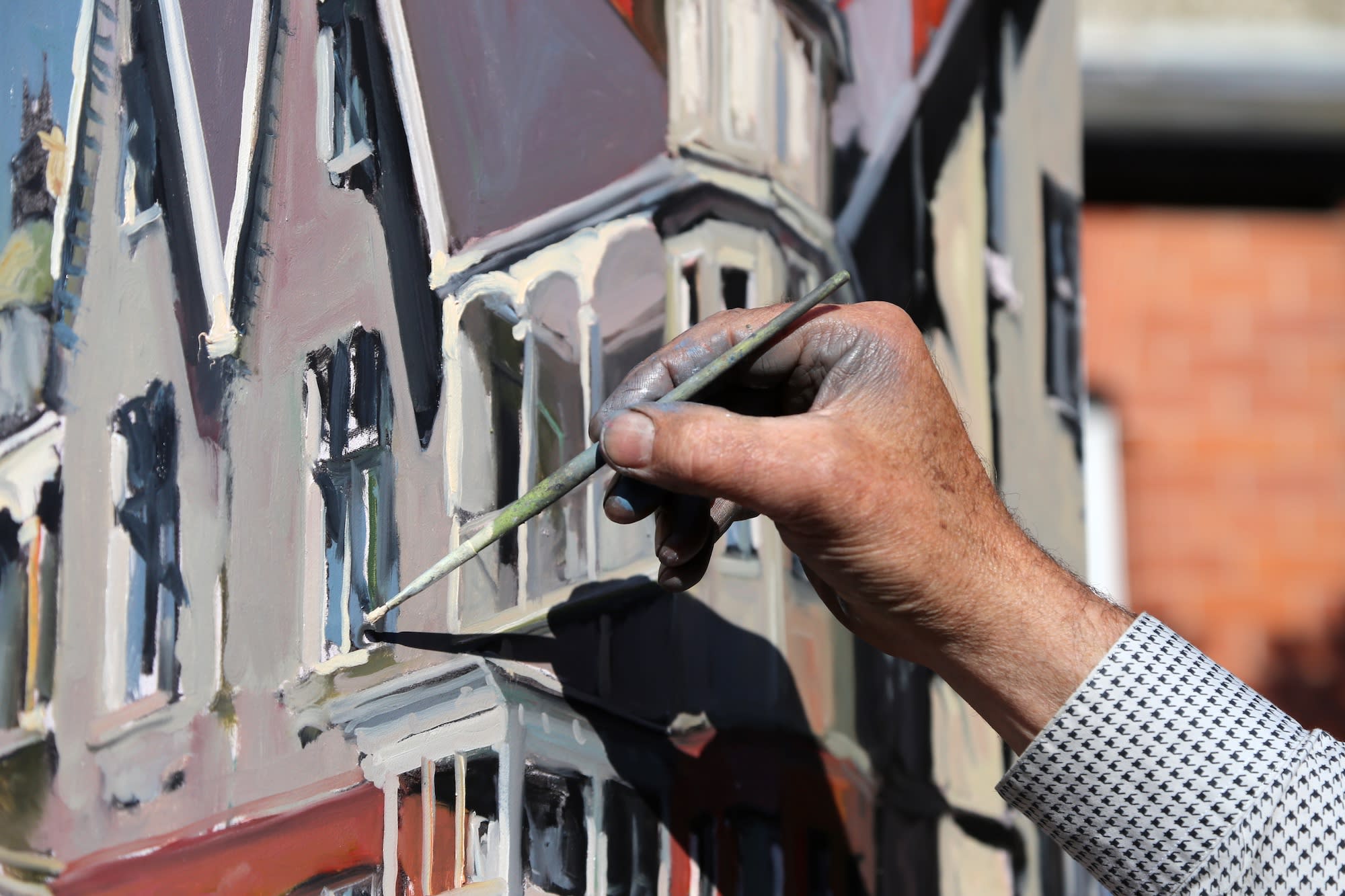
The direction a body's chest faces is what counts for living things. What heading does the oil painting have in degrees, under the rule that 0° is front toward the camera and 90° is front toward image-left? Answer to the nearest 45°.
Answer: approximately 0°
